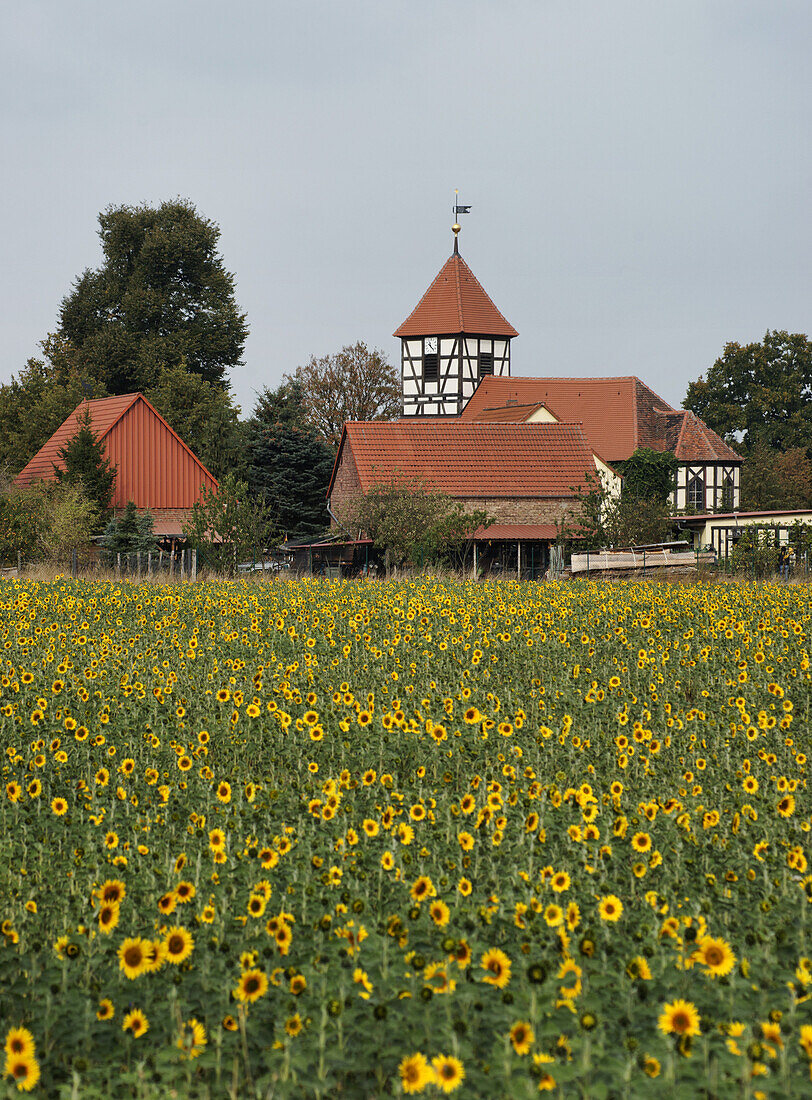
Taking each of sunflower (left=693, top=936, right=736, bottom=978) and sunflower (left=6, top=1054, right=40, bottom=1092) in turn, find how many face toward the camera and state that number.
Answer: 2

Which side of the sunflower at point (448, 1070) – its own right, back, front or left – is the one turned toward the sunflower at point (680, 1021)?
left

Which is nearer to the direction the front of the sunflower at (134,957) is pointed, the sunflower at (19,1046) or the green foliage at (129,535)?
the sunflower

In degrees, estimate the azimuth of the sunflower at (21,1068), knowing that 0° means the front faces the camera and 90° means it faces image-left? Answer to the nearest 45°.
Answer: approximately 0°

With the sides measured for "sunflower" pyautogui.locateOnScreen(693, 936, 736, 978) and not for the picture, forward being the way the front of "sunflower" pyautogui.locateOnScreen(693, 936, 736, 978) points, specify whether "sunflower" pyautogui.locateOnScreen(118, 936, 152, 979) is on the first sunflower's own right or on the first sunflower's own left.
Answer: on the first sunflower's own right

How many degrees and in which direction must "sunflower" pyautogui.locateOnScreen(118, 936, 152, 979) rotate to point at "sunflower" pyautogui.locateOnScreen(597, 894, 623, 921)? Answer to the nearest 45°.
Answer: approximately 90° to its left

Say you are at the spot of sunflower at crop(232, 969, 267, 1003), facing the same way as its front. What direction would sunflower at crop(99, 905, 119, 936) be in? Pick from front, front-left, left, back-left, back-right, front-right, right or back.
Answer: back-right

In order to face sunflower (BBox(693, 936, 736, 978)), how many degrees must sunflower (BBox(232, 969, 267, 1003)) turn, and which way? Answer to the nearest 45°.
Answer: approximately 90° to its left

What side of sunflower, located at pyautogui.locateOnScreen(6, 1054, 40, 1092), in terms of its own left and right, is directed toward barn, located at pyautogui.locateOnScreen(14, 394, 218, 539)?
back

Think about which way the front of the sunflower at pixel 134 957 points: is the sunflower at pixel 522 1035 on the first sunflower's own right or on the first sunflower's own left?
on the first sunflower's own left

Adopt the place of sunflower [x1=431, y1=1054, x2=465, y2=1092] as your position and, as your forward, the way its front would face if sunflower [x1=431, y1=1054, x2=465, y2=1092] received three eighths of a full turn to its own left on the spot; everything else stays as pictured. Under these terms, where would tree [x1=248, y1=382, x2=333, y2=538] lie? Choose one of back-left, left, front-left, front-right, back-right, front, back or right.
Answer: front-left

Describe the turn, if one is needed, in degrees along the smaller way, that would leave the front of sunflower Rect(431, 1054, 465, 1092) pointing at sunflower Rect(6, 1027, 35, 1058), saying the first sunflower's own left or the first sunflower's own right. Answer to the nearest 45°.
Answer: approximately 90° to the first sunflower's own right
